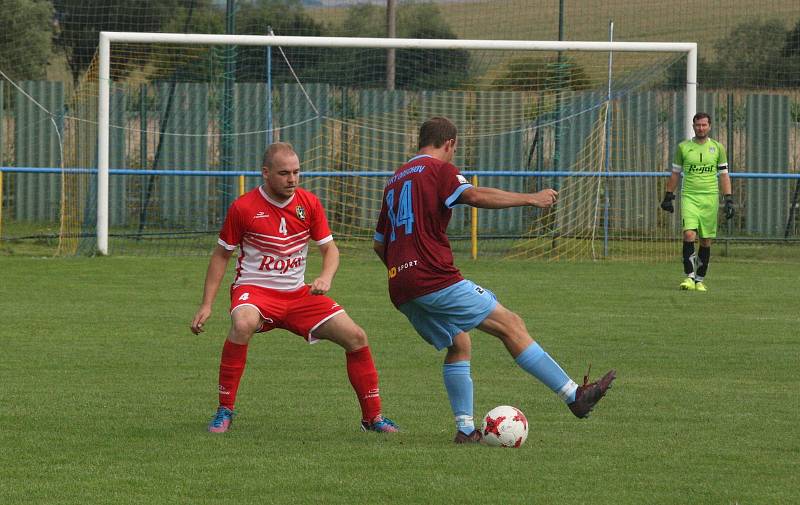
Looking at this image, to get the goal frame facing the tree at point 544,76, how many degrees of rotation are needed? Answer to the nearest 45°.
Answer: approximately 135° to its left

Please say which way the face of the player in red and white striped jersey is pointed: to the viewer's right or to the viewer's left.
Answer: to the viewer's right

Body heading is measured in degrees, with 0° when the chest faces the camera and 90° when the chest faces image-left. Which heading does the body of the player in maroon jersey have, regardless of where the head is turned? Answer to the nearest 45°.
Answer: approximately 225°

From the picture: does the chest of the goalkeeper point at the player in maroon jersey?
yes

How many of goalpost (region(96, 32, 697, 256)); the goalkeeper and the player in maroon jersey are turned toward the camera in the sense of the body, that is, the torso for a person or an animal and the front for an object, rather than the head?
2

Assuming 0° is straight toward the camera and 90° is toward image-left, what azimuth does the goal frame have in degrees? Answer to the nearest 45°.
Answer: approximately 0°

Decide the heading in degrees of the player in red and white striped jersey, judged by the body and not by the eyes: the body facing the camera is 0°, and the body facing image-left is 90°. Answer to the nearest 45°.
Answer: approximately 315°

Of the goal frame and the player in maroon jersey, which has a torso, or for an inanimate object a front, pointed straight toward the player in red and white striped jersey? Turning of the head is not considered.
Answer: the goal frame
